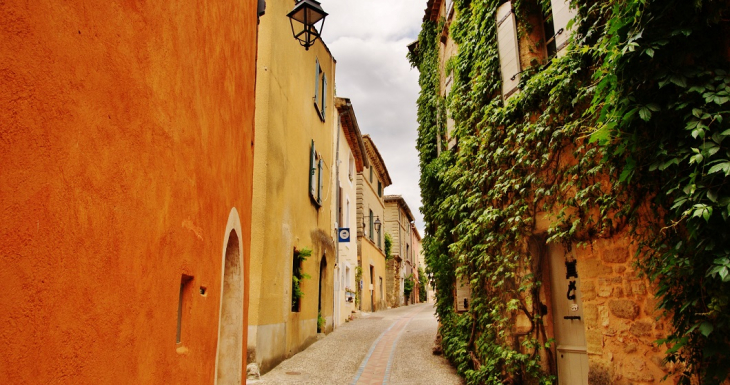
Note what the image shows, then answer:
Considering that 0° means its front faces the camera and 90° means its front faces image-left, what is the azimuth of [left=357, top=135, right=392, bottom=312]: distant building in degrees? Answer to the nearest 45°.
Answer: approximately 315°

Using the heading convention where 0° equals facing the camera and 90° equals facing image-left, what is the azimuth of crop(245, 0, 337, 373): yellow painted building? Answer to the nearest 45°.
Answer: approximately 315°

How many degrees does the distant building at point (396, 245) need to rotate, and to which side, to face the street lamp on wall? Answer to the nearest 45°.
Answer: approximately 45° to its right

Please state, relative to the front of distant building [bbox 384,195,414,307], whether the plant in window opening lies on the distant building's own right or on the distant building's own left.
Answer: on the distant building's own right

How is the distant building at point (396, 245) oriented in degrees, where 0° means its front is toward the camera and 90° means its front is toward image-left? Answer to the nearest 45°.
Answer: approximately 315°

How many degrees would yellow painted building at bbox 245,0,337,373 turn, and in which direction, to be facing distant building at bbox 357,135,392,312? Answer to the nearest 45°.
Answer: approximately 135° to its left

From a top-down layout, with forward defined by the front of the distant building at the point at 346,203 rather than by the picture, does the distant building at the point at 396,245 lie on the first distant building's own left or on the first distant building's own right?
on the first distant building's own left

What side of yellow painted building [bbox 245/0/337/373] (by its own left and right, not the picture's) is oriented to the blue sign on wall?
left

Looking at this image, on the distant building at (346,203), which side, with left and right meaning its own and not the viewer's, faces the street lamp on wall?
right

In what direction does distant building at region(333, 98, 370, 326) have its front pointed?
to the viewer's right
